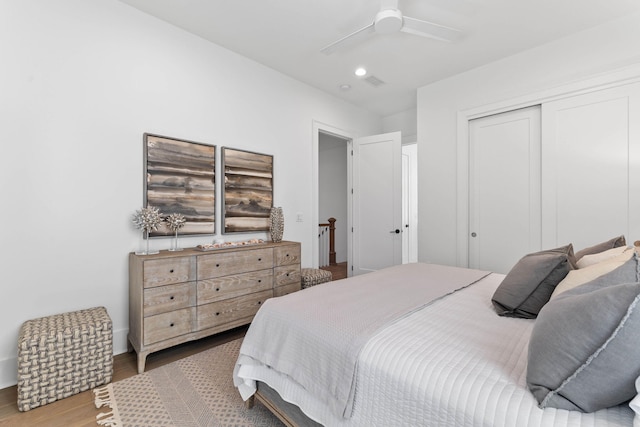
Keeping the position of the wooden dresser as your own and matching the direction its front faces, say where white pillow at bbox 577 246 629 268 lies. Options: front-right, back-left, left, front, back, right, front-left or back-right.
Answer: front

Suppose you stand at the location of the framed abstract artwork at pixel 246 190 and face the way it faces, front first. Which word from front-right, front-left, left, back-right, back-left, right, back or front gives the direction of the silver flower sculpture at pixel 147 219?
right

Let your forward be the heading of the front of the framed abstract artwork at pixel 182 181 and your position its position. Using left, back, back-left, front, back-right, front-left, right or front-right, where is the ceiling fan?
front

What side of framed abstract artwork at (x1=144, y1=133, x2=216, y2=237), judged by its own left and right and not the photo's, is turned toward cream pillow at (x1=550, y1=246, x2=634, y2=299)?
front

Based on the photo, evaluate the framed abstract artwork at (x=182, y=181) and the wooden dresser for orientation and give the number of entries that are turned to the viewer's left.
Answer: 0

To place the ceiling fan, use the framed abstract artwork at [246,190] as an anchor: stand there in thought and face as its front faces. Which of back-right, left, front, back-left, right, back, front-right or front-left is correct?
front

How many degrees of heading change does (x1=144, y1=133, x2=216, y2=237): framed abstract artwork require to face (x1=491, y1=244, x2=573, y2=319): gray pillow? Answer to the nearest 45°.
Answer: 0° — it already faces it

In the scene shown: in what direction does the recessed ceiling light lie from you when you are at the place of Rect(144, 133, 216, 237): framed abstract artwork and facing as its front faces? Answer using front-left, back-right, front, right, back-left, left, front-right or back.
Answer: front-left

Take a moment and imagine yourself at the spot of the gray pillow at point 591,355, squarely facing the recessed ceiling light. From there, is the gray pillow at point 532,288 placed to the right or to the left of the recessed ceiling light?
right

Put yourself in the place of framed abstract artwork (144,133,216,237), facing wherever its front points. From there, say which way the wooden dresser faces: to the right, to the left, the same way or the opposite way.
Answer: the same way

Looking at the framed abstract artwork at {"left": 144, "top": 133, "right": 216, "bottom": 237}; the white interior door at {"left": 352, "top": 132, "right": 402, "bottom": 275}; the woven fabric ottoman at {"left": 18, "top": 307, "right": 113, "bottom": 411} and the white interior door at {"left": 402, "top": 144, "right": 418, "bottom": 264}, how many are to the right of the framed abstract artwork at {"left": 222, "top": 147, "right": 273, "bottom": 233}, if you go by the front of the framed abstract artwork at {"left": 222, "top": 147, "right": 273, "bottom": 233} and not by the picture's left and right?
2

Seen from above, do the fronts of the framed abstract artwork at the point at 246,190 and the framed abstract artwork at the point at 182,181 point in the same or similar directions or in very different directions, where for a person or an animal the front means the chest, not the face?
same or similar directions

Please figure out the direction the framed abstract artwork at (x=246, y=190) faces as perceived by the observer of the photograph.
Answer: facing the viewer and to the right of the viewer

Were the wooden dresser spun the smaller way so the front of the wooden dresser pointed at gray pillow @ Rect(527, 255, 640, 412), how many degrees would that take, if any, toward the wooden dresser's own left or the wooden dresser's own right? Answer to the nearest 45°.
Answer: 0° — it already faces it

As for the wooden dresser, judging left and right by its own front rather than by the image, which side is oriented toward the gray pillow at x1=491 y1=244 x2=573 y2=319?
front

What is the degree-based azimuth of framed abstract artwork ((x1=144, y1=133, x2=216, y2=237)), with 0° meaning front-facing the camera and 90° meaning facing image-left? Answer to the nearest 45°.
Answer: approximately 315°
